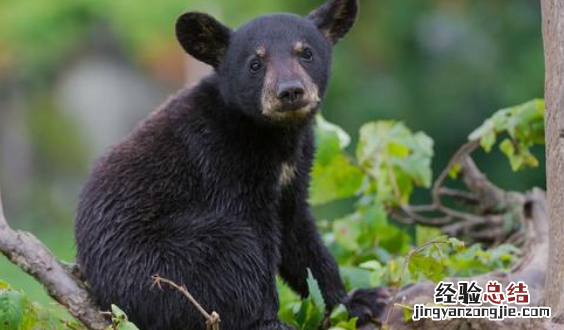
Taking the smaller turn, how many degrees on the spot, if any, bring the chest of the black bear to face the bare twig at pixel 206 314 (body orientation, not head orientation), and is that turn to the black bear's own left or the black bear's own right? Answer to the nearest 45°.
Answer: approximately 45° to the black bear's own right

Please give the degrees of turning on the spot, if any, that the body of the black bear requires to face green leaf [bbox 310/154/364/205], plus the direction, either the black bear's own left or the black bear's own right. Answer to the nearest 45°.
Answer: approximately 90° to the black bear's own left

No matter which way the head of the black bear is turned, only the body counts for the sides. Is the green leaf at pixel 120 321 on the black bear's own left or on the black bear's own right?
on the black bear's own right

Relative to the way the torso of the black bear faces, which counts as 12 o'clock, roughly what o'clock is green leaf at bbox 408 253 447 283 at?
The green leaf is roughly at 11 o'clock from the black bear.

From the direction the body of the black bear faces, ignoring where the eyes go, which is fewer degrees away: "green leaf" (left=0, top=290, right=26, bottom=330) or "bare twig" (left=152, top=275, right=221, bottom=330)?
the bare twig

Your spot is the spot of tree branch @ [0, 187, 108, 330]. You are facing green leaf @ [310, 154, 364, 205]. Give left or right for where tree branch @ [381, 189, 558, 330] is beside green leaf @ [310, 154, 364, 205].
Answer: right

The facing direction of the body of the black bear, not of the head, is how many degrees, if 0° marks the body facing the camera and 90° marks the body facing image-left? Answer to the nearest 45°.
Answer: approximately 315°

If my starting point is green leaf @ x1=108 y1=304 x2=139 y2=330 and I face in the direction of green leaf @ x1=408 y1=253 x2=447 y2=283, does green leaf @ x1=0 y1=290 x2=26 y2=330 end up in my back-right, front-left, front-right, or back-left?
back-left

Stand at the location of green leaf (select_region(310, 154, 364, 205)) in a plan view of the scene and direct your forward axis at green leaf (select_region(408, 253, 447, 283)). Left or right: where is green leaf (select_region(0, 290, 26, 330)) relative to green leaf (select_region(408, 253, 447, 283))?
right

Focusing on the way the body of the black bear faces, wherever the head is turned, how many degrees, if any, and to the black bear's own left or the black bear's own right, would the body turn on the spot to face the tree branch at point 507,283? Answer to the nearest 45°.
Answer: approximately 45° to the black bear's own left

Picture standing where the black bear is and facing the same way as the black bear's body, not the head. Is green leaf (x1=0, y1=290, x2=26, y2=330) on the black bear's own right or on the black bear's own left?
on the black bear's own right
